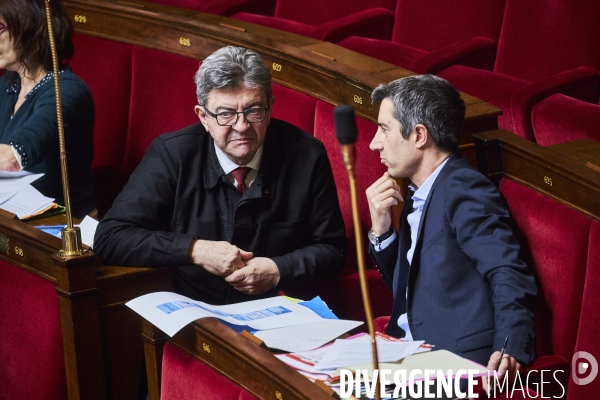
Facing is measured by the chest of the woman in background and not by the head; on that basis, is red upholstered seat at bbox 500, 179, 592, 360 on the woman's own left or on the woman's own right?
on the woman's own left

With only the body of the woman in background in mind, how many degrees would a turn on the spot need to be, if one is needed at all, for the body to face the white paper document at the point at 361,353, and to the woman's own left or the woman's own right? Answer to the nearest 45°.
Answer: approximately 45° to the woman's own left

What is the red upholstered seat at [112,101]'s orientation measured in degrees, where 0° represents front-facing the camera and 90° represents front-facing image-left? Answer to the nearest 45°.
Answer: approximately 45°

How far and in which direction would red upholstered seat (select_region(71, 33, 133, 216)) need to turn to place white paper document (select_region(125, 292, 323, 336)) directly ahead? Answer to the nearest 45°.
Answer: approximately 45° to its left

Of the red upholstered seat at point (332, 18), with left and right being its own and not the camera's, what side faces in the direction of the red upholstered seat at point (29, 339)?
front

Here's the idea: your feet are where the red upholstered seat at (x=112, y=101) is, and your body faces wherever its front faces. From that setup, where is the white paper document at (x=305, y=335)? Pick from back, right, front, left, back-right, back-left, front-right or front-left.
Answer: front-left

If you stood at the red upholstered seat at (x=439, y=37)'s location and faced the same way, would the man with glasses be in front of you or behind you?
in front

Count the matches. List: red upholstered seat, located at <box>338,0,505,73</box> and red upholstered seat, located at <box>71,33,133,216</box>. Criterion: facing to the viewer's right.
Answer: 0

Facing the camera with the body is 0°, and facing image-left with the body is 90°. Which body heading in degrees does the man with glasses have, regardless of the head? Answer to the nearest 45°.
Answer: approximately 0°
